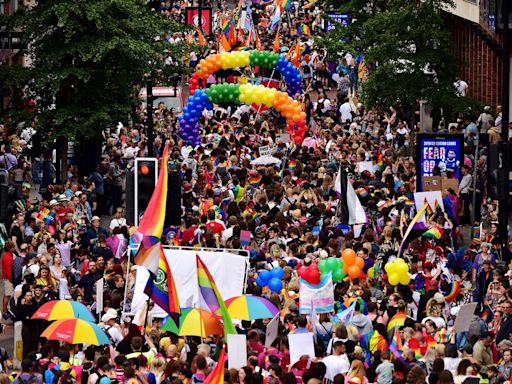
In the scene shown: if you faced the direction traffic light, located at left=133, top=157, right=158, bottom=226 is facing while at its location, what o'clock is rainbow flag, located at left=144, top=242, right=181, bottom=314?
The rainbow flag is roughly at 12 o'clock from the traffic light.

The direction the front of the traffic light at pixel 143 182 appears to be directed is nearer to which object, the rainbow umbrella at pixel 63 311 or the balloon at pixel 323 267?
the rainbow umbrella

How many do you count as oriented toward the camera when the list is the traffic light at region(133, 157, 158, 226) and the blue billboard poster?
2

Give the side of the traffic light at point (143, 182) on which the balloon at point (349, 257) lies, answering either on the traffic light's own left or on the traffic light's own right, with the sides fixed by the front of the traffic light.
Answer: on the traffic light's own left

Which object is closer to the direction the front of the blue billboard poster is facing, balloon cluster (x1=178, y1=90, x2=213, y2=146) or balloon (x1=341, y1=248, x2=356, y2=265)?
the balloon

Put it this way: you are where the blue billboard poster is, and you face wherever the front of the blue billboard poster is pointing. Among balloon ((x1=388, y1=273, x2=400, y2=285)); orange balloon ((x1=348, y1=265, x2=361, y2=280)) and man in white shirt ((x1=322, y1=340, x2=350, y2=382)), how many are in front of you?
3

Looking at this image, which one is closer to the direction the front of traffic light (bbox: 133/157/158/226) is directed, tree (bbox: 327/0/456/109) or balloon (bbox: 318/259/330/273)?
the balloon

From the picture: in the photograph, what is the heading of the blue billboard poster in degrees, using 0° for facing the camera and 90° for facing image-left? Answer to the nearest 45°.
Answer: approximately 0°

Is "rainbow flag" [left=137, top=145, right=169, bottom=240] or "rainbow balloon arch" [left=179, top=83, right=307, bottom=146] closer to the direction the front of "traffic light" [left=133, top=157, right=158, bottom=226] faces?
the rainbow flag

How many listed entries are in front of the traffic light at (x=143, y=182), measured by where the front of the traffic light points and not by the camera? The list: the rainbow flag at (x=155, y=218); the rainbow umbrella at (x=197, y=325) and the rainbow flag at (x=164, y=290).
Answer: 3
